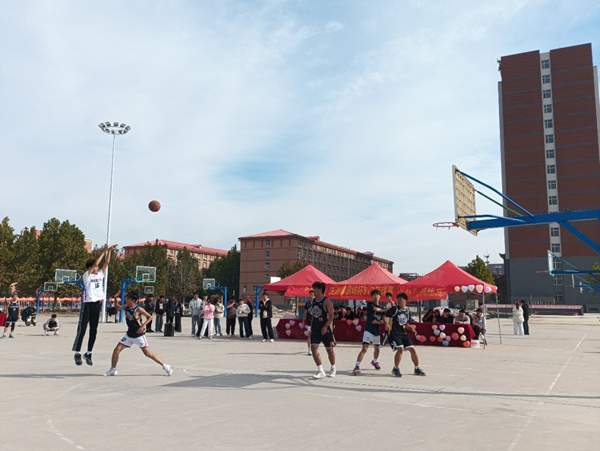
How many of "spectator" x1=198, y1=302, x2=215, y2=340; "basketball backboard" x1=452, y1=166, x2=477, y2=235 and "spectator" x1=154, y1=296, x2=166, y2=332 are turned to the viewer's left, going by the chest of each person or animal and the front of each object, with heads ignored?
1

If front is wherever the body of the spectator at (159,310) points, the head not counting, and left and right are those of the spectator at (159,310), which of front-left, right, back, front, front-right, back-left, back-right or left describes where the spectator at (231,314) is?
front-left

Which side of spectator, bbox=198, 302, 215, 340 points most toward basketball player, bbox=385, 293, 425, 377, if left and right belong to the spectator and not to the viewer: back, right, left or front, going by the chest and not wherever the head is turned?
front

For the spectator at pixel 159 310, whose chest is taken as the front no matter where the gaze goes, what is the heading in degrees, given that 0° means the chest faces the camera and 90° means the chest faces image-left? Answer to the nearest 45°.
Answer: approximately 0°

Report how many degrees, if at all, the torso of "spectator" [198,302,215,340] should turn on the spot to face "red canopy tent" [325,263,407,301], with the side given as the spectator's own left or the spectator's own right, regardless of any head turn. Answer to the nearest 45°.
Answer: approximately 90° to the spectator's own left

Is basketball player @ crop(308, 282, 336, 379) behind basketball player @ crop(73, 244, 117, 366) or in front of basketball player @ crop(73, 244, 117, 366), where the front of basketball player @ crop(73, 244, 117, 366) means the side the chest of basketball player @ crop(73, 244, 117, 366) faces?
in front

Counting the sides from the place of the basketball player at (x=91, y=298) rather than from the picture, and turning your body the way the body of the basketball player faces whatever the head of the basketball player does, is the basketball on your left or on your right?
on your left

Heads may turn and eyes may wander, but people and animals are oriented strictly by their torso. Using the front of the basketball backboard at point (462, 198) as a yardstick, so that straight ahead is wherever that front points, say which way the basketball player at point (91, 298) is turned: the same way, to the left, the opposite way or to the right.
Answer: the opposite way

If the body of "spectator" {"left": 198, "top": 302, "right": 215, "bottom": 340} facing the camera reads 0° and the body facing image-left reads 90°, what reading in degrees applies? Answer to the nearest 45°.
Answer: approximately 0°

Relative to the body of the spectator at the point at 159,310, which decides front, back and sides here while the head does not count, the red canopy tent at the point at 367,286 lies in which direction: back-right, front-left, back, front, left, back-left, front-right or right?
front-left

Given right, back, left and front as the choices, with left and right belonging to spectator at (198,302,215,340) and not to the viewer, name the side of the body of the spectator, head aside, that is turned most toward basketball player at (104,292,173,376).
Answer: front

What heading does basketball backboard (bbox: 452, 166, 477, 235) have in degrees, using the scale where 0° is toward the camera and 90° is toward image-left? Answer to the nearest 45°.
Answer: approximately 90°

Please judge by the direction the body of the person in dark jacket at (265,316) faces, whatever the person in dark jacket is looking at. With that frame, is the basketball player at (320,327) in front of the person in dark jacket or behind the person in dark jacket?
in front
